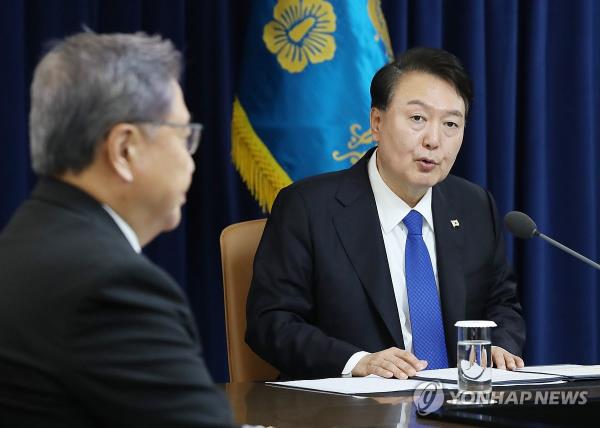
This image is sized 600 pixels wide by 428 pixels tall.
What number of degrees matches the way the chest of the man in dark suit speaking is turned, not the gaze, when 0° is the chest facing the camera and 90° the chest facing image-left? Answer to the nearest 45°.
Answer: approximately 315°

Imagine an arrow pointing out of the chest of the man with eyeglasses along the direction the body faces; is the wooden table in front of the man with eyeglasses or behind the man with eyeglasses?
in front

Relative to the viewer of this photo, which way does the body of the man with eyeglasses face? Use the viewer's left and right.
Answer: facing away from the viewer and to the right of the viewer

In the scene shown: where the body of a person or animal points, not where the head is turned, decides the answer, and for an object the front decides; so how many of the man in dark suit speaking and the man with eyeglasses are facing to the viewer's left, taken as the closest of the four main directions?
0

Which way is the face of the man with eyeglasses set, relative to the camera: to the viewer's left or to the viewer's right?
to the viewer's right

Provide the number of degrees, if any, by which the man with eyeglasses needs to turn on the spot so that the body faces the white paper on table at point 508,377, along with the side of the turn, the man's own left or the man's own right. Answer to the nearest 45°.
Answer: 0° — they already face it

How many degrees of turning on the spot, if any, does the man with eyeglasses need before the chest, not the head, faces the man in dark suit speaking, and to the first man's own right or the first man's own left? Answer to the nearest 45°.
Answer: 0° — they already face them

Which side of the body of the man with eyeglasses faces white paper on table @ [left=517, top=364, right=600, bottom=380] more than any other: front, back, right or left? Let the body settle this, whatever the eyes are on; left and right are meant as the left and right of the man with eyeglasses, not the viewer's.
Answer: front

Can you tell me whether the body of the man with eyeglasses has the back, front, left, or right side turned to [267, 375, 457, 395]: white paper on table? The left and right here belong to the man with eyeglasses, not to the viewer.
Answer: front

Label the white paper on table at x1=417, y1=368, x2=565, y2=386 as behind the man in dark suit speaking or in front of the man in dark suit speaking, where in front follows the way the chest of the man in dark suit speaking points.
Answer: in front
